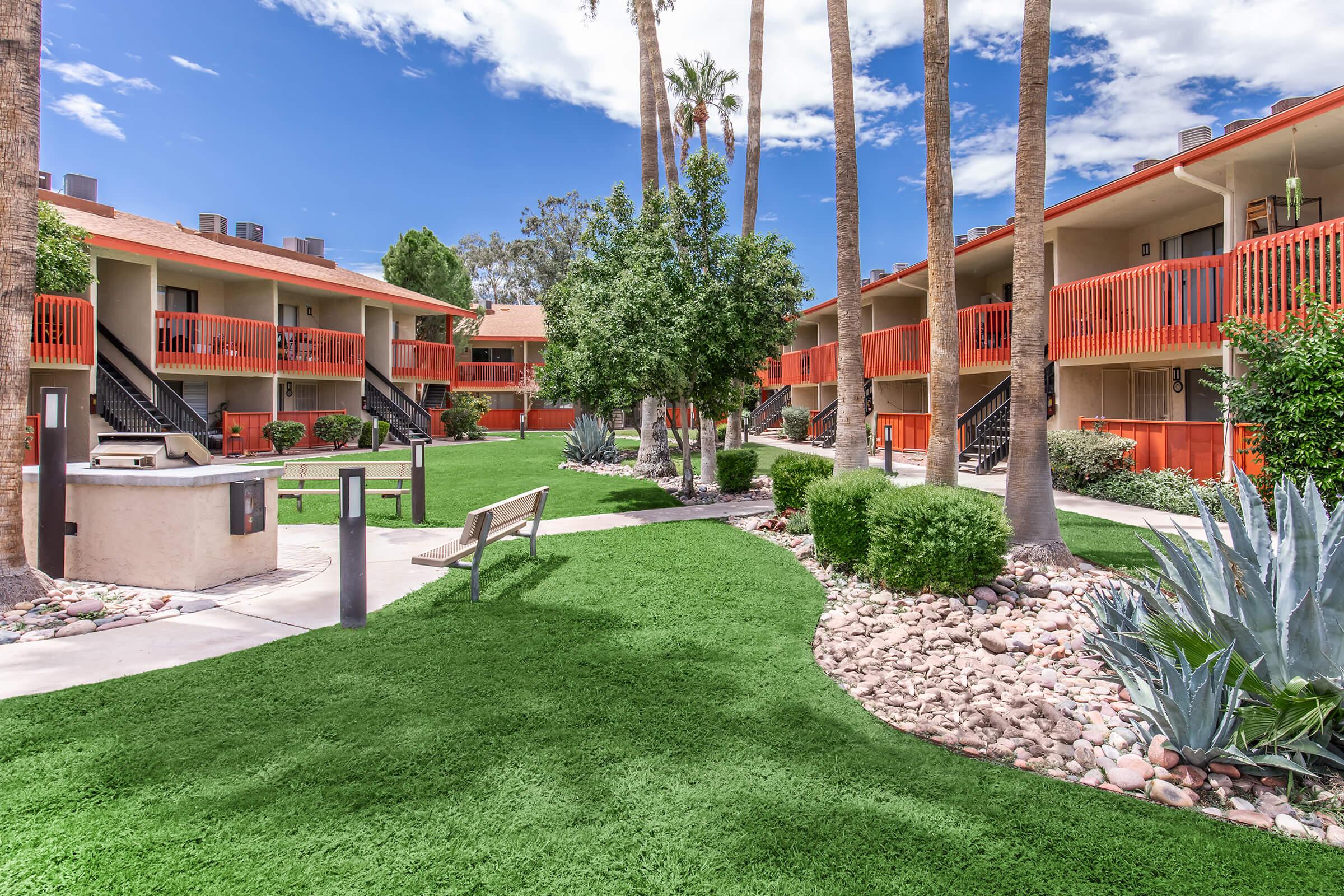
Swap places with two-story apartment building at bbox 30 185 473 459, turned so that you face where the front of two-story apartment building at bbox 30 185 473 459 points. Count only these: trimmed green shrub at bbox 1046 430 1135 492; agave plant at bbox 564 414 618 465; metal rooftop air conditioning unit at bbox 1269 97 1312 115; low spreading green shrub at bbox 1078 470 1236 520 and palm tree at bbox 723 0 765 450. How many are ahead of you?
5

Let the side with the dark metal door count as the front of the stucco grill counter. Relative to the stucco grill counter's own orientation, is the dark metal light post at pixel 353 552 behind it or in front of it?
in front

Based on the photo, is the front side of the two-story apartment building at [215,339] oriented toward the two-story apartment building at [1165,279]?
yes

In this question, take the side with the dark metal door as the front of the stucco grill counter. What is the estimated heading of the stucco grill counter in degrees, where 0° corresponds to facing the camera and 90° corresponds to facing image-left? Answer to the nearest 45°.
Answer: approximately 315°

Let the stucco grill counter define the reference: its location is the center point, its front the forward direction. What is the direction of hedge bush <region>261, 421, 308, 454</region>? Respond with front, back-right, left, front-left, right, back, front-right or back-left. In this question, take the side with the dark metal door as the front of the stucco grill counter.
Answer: back-left

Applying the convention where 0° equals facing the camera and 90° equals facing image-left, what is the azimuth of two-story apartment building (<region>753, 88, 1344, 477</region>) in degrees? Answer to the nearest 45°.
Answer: approximately 45°

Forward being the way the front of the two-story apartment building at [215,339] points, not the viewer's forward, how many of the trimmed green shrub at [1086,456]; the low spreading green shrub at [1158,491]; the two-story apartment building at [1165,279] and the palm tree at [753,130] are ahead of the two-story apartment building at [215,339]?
4

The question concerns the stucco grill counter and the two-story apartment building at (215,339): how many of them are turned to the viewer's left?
0

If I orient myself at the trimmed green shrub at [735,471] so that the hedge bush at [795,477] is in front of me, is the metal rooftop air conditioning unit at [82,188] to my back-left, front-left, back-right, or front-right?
back-right

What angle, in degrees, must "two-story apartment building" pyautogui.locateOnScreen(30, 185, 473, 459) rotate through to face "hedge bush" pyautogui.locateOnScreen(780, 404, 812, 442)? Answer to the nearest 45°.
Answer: approximately 45° to its left

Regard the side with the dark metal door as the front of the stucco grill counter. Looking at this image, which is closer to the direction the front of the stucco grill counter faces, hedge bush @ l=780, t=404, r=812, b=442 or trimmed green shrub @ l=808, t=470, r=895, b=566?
the trimmed green shrub
